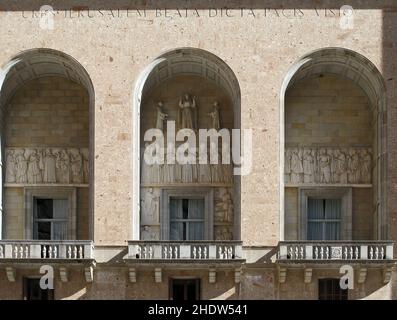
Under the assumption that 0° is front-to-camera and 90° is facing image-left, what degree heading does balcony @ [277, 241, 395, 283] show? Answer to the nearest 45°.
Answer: approximately 0°
